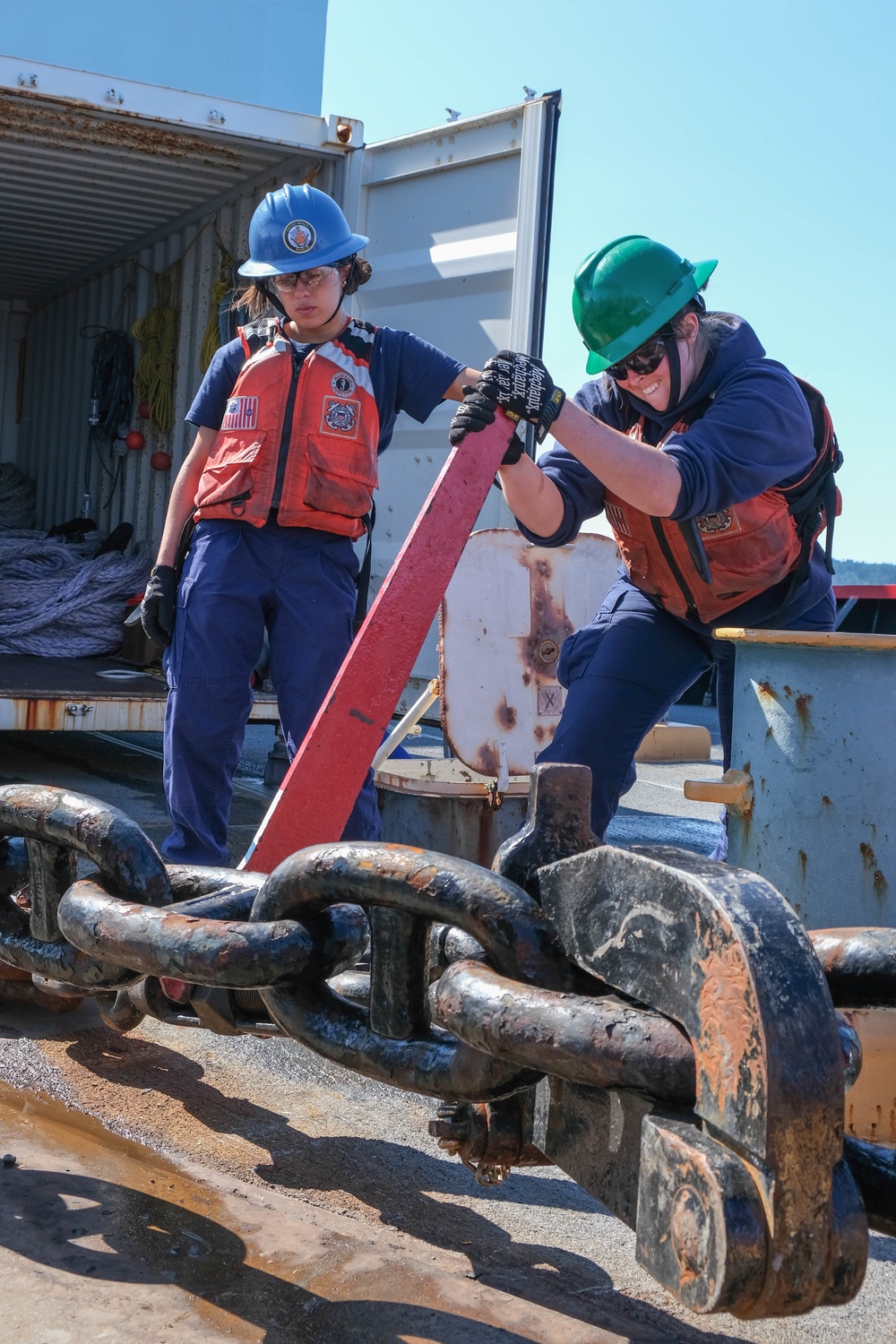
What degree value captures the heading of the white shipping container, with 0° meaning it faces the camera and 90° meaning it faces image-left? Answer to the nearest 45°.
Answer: approximately 315°
